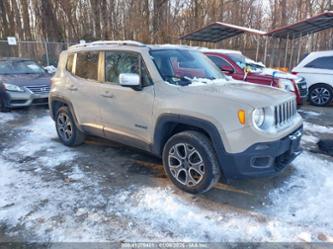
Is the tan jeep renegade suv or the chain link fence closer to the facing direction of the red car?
the tan jeep renegade suv

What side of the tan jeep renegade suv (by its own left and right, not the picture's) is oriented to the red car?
left

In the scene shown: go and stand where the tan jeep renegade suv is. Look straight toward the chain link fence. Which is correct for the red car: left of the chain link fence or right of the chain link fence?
right

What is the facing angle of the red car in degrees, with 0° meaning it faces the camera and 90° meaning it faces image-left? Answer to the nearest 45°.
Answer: approximately 315°

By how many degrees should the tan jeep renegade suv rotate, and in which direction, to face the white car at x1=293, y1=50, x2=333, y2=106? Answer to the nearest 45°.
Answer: approximately 90° to its left

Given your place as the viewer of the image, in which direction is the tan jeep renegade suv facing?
facing the viewer and to the right of the viewer

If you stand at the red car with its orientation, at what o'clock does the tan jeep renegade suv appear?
The tan jeep renegade suv is roughly at 2 o'clock from the red car.
